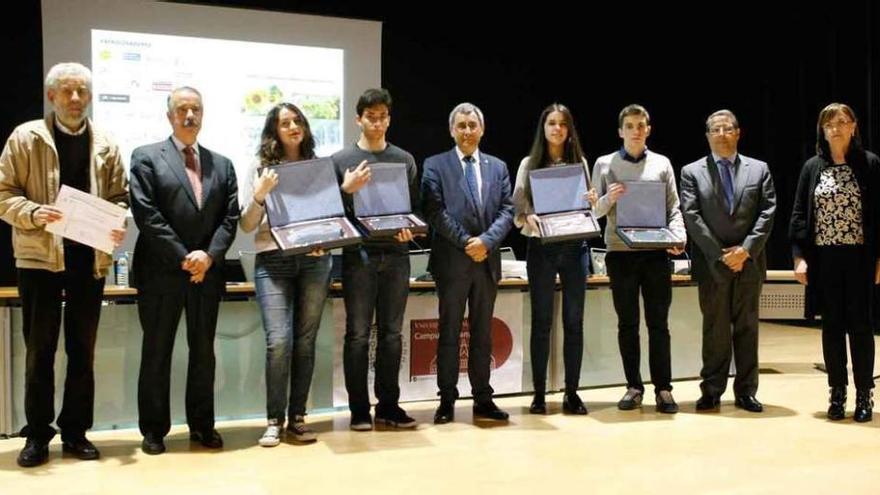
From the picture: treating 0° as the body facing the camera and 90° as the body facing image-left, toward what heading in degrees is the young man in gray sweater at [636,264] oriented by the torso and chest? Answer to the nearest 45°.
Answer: approximately 0°

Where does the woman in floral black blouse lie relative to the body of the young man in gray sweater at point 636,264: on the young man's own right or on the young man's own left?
on the young man's own left

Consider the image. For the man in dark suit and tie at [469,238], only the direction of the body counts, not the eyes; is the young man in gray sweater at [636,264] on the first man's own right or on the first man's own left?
on the first man's own left

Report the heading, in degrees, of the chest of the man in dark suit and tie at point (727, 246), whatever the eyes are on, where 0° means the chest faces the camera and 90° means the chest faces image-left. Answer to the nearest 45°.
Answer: approximately 0°

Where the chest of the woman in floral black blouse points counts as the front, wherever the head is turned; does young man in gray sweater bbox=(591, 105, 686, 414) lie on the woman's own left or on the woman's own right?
on the woman's own right

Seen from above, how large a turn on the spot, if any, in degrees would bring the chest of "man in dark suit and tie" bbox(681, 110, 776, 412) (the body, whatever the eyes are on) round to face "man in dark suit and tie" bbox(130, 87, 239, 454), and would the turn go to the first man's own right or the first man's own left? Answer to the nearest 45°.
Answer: approximately 45° to the first man's own right

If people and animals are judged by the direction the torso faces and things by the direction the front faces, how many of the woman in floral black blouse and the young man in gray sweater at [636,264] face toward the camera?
2
